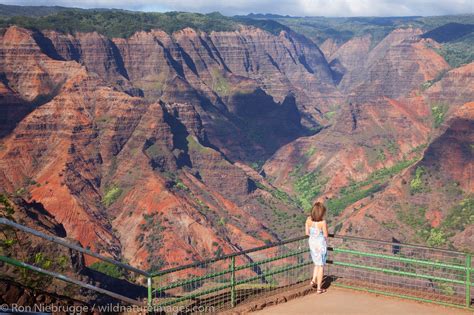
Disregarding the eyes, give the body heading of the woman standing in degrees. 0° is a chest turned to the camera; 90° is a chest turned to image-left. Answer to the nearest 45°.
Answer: approximately 180°
